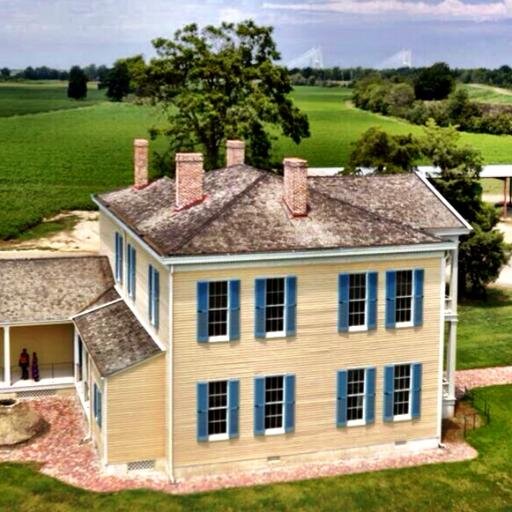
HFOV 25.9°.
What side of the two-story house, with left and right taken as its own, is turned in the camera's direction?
right

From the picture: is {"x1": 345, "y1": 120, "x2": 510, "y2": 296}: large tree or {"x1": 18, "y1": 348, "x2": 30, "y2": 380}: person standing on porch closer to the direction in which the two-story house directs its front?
the large tree

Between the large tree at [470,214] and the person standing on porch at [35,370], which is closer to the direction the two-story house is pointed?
the large tree
